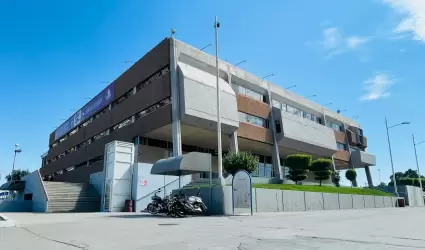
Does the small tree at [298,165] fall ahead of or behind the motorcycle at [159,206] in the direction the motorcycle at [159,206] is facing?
behind

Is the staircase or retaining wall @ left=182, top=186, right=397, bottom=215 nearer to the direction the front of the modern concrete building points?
the retaining wall

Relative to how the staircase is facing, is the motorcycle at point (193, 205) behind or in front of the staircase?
in front

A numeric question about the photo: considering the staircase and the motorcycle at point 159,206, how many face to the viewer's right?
0

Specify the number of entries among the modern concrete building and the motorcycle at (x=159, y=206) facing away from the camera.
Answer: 0

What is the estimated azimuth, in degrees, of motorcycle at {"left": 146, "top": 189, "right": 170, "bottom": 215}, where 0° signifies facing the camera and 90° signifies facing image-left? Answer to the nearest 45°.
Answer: approximately 45°

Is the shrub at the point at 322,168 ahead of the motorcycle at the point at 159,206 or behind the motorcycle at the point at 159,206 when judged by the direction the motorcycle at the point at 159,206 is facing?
behind

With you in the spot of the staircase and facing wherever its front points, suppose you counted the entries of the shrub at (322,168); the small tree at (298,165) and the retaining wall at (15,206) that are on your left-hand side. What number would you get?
2

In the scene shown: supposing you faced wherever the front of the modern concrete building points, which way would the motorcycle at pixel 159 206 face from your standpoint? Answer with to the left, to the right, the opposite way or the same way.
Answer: to the right

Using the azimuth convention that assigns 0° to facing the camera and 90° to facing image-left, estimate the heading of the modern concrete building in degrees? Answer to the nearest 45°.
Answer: approximately 315°

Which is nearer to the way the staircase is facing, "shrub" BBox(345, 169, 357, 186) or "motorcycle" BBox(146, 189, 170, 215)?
the motorcycle
